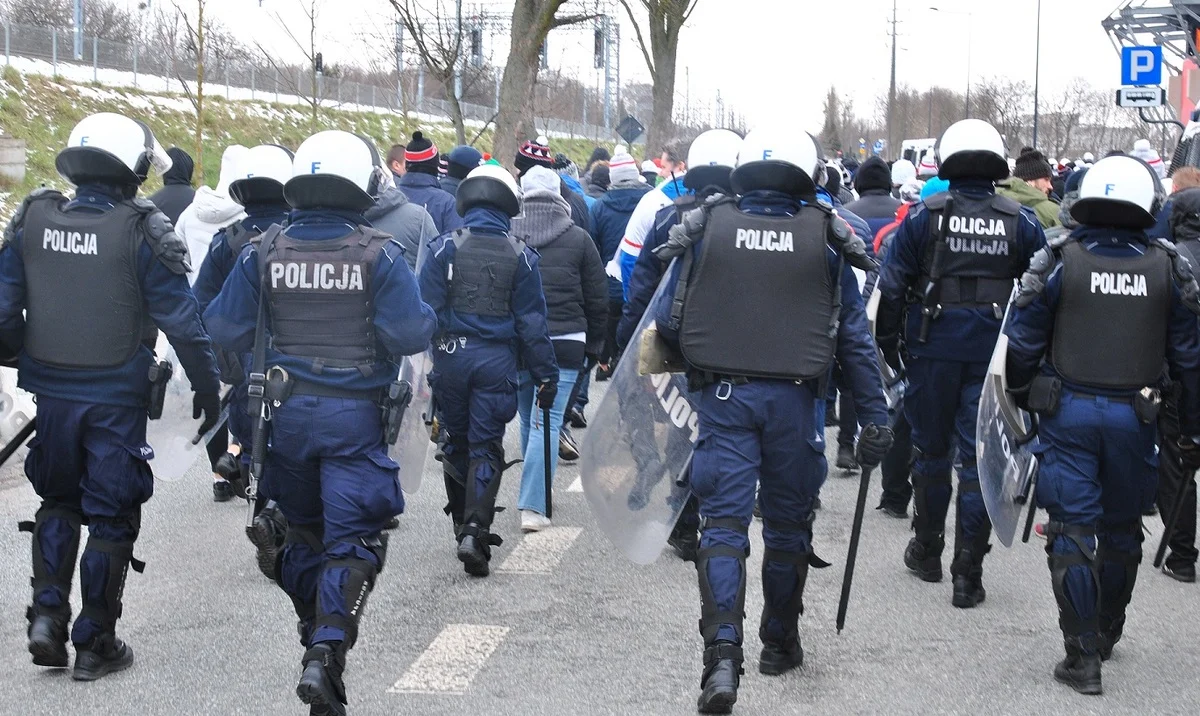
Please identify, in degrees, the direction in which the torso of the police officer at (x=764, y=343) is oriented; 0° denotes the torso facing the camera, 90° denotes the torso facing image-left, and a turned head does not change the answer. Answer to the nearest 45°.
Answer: approximately 180°

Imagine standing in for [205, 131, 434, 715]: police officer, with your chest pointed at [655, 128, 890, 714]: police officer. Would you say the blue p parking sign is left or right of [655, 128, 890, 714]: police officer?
left

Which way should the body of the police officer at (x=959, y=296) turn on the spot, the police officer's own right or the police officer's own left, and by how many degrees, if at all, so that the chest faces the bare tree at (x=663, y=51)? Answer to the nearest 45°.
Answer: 0° — they already face it

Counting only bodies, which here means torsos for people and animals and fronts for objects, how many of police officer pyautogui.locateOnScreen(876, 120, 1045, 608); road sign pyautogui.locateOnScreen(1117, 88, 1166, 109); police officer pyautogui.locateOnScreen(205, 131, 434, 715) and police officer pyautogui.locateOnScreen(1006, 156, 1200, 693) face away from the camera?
3

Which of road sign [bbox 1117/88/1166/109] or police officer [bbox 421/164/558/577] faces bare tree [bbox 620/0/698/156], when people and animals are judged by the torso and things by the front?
the police officer

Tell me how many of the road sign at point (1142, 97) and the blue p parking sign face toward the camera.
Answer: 2

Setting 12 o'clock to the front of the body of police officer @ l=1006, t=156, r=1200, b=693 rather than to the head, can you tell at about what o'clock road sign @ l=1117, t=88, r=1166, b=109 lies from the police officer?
The road sign is roughly at 12 o'clock from the police officer.

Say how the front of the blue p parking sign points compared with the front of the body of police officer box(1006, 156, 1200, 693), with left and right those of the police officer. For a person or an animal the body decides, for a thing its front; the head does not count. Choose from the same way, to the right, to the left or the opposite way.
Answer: the opposite way

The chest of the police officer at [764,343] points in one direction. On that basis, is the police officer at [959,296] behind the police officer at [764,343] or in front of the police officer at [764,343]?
in front

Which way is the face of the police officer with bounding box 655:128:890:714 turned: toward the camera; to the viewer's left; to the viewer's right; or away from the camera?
away from the camera

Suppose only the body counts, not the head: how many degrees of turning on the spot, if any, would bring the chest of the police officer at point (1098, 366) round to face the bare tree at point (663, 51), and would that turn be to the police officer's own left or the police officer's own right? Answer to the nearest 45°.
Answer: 0° — they already face it
